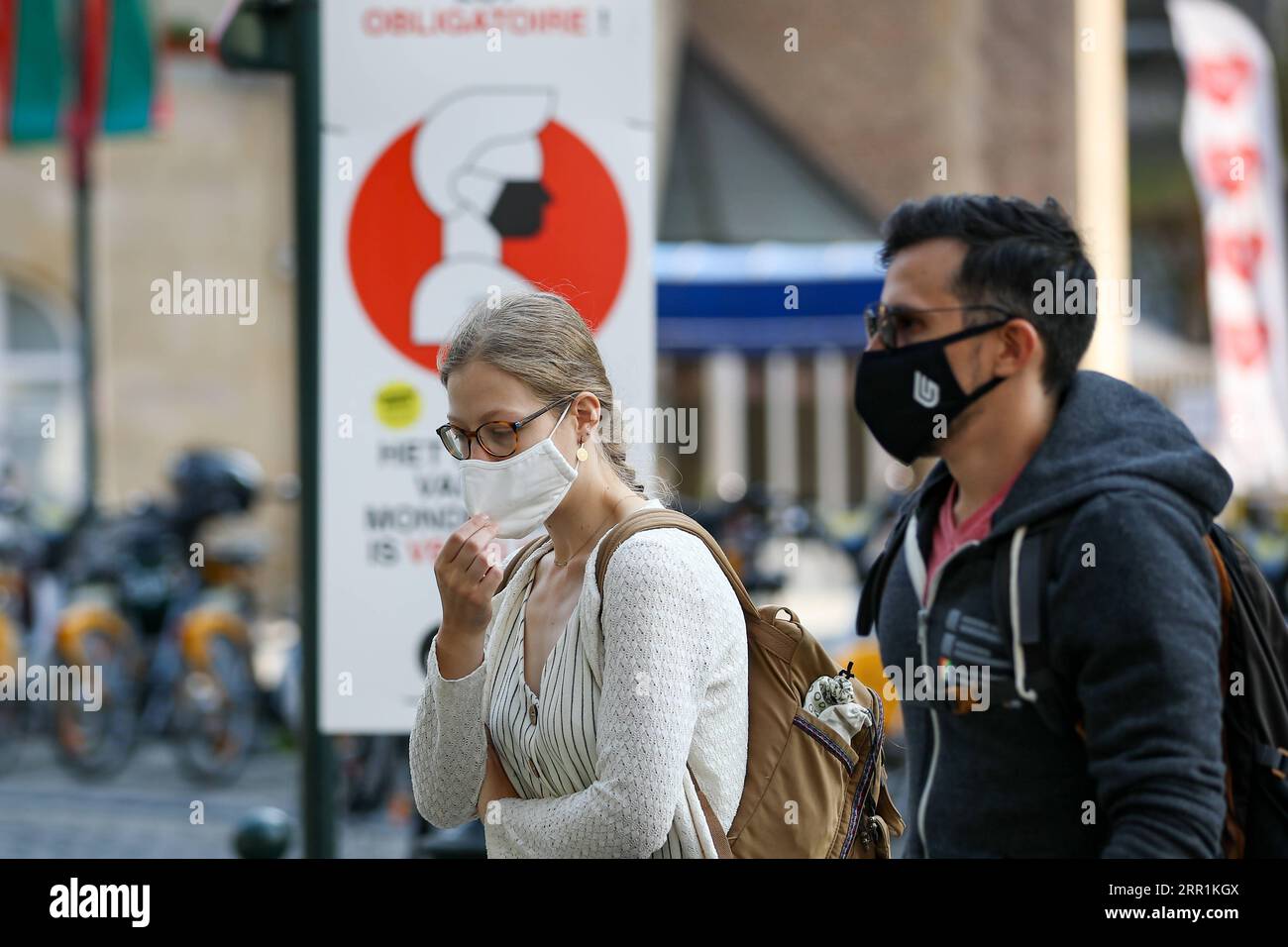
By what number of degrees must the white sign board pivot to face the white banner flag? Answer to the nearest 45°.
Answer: approximately 135° to its left

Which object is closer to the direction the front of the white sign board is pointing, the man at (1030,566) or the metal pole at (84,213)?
the man

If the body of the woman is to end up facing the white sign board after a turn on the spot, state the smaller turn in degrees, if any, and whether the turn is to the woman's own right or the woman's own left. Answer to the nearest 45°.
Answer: approximately 135° to the woman's own right

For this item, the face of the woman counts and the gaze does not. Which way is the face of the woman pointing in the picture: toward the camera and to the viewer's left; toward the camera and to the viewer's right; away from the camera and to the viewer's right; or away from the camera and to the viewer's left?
toward the camera and to the viewer's left

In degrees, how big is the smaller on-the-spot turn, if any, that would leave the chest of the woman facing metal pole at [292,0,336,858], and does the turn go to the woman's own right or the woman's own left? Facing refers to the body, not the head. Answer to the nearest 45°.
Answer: approximately 135° to the woman's own right

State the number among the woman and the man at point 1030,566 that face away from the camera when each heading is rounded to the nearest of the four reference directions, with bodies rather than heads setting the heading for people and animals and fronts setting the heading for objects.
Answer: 0

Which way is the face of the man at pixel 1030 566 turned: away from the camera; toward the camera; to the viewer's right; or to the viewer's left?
to the viewer's left

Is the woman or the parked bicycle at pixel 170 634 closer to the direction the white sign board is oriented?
the woman

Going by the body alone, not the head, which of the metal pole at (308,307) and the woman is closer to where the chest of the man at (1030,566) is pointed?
the woman

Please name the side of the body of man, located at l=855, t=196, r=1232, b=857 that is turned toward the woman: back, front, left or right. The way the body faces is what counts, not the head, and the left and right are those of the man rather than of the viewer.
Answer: front

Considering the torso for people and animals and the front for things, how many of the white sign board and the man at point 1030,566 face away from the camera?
0

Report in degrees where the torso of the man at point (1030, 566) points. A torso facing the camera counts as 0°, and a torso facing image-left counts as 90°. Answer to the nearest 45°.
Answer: approximately 45°

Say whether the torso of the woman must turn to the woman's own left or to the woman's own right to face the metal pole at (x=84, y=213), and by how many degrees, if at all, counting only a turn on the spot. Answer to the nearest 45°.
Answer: approximately 135° to the woman's own right
